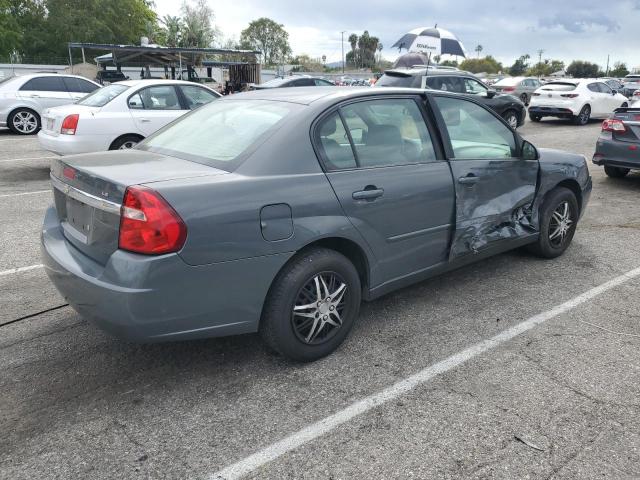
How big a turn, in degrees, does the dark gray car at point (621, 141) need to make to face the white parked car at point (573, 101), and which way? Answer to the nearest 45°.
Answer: approximately 45° to its left

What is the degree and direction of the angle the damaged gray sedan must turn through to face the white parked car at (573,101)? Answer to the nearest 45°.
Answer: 0° — it already faces it

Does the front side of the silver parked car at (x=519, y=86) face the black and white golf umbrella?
no

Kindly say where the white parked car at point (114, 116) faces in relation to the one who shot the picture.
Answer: facing away from the viewer and to the right of the viewer

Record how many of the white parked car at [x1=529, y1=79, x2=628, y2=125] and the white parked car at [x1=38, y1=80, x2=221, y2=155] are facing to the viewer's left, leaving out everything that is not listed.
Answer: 0

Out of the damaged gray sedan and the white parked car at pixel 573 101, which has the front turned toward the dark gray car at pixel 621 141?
the damaged gray sedan

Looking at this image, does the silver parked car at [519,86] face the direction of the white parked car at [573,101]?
no

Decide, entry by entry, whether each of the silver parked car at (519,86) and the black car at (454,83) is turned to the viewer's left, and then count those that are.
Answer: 0

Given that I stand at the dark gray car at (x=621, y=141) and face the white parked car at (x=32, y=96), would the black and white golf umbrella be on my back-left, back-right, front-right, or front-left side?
front-right

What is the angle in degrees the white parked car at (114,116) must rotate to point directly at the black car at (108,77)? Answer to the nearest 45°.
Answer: approximately 45° to its left

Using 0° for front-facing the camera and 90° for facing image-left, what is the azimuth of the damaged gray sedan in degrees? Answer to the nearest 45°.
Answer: approximately 225°

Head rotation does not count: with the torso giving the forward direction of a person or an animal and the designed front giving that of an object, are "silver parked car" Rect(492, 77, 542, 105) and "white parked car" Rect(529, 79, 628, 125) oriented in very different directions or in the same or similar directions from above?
same or similar directions

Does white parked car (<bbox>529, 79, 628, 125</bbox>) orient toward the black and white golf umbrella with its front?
no

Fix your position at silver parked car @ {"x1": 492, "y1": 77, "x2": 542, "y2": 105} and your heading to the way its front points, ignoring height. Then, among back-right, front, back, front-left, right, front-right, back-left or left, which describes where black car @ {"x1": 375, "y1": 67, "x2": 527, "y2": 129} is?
back-right

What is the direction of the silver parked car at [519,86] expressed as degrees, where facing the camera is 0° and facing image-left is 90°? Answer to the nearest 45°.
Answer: approximately 225°

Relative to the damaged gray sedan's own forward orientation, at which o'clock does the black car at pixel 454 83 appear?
The black car is roughly at 11 o'clock from the damaged gray sedan.

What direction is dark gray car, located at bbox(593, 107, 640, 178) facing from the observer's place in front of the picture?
facing away from the viewer and to the right of the viewer

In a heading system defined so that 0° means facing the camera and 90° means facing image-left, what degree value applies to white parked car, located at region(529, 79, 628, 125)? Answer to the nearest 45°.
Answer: approximately 225°

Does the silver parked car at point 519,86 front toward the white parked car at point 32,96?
no

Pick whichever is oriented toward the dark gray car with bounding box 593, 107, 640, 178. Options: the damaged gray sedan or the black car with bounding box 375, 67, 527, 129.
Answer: the damaged gray sedan

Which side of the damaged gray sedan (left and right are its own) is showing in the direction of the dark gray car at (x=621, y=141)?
front
